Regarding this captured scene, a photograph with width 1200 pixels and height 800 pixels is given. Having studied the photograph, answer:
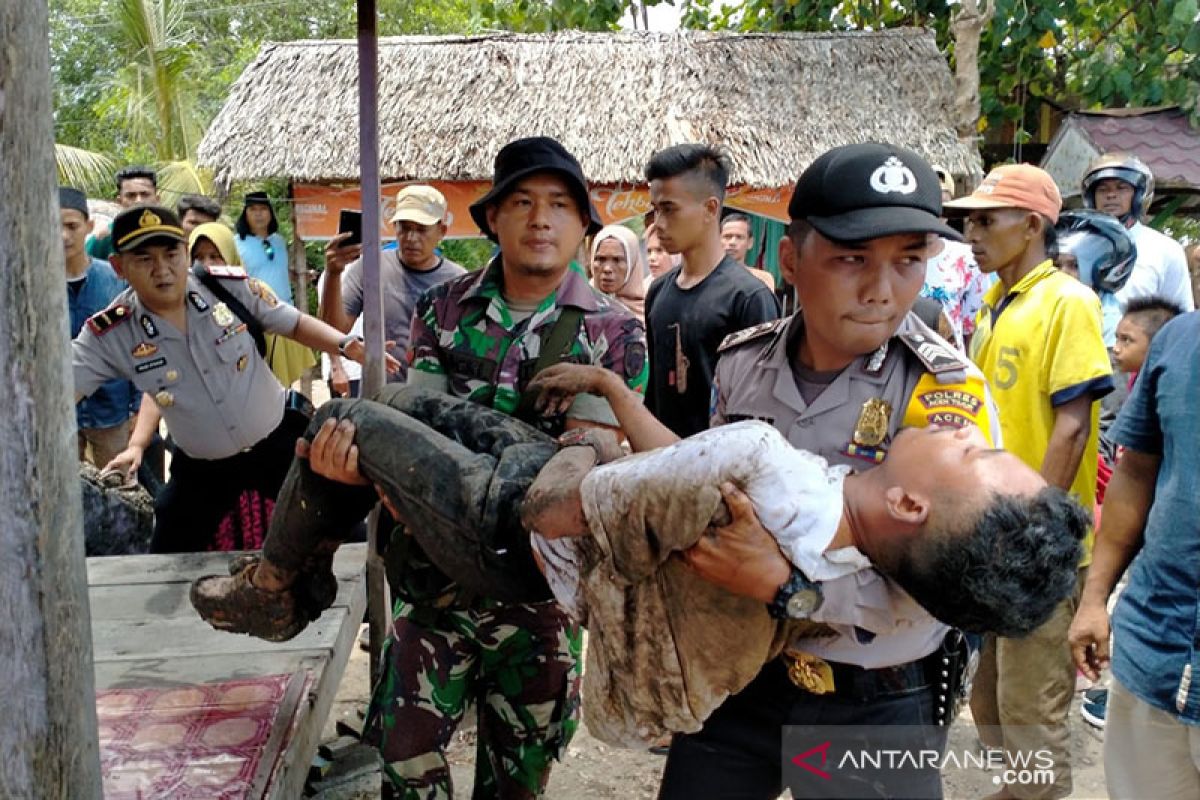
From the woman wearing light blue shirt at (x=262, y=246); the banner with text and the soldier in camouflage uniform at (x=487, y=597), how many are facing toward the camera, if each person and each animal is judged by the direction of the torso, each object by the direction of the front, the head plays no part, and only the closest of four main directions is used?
3

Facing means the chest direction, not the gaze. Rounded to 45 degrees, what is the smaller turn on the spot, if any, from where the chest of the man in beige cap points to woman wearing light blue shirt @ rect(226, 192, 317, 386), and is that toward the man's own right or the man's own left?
approximately 135° to the man's own right

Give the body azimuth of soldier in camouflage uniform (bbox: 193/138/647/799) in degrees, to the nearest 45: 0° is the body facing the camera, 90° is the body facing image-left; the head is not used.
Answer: approximately 0°

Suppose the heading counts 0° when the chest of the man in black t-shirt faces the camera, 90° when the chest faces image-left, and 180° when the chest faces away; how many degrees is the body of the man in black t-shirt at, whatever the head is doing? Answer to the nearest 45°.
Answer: approximately 45°

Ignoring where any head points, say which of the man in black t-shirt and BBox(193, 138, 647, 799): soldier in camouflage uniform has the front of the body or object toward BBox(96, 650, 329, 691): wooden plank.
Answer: the man in black t-shirt

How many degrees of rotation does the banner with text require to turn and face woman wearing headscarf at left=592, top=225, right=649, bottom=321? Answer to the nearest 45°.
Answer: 0° — it already faces them

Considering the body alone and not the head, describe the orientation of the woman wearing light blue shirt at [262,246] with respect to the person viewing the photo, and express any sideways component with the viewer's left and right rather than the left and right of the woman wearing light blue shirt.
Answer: facing the viewer

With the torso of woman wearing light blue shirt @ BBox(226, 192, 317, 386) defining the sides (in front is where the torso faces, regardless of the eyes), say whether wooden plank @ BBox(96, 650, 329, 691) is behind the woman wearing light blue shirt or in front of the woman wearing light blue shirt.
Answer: in front

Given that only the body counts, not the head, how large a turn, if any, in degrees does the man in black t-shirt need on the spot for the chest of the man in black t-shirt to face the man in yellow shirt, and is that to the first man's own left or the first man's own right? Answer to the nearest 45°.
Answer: approximately 90° to the first man's own left

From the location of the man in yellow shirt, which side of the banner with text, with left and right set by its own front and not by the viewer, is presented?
front

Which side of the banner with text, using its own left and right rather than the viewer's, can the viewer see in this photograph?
front

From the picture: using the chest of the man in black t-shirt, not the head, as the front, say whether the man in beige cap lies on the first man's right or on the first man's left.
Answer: on the first man's right

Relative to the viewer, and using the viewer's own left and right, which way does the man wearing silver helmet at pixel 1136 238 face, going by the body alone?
facing the viewer and to the left of the viewer

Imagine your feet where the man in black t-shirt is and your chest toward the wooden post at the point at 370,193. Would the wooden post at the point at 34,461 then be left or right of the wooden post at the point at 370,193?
left

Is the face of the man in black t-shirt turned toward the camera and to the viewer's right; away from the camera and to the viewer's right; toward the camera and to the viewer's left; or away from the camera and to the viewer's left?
toward the camera and to the viewer's left

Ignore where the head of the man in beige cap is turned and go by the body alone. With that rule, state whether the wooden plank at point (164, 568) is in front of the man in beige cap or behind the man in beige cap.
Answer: in front
